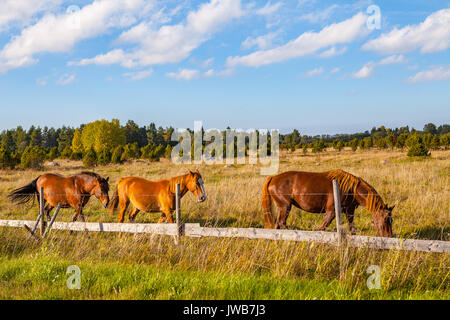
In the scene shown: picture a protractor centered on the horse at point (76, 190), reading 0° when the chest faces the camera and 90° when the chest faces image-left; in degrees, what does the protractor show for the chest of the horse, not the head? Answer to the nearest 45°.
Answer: approximately 270°

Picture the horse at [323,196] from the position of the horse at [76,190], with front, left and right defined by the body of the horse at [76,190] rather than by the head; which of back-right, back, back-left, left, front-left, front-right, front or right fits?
front-right

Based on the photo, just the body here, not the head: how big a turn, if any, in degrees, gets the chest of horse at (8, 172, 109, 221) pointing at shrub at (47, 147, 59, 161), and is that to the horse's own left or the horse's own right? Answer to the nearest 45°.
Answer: approximately 90° to the horse's own left

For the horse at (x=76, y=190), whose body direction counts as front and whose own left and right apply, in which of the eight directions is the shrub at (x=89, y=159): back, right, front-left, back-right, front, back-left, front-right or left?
left

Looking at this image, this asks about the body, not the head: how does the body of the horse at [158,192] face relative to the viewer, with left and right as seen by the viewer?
facing to the right of the viewer

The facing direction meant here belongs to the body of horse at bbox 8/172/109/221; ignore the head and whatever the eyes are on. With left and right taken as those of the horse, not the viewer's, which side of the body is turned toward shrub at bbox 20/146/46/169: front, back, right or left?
left

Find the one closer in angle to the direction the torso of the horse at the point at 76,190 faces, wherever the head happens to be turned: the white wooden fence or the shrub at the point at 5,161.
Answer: the white wooden fence

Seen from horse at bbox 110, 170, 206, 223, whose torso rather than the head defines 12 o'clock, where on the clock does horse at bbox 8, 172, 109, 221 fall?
horse at bbox 8, 172, 109, 221 is roughly at 7 o'clock from horse at bbox 110, 170, 206, 223.

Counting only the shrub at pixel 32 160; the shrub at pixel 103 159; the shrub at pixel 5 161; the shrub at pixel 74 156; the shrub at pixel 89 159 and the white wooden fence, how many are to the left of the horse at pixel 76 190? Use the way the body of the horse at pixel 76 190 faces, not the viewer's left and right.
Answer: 5

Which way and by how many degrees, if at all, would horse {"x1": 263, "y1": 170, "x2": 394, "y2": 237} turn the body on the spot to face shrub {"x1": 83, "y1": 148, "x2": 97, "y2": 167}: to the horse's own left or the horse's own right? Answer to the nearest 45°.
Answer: approximately 135° to the horse's own left

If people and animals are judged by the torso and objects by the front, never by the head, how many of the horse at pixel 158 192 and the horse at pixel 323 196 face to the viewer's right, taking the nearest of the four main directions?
2

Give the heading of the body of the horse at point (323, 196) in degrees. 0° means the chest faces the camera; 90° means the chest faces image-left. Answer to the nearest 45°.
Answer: approximately 270°

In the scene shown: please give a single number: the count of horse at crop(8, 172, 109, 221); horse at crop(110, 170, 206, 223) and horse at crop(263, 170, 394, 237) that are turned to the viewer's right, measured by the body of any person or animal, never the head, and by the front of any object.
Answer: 3
